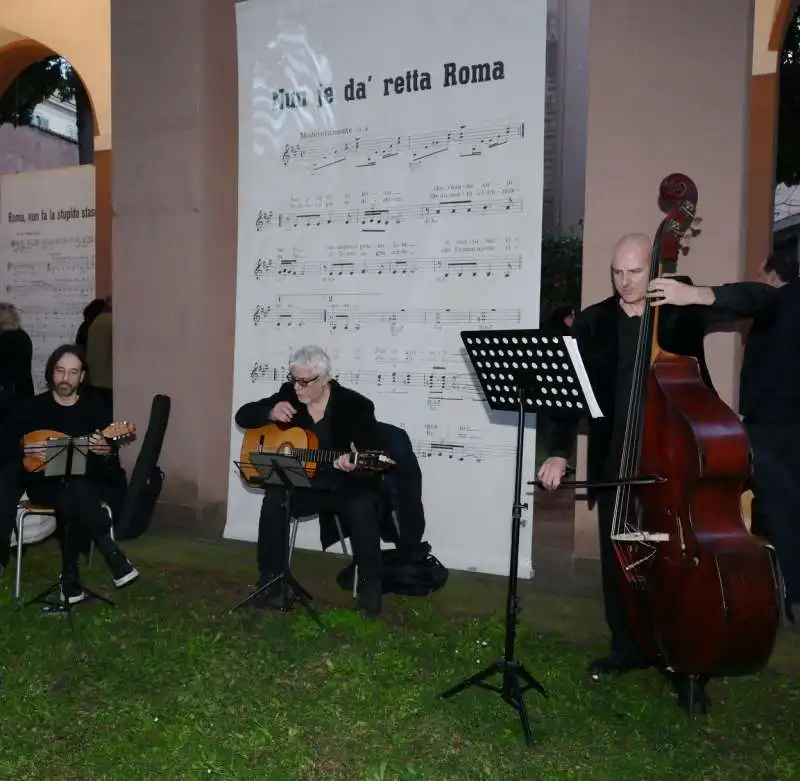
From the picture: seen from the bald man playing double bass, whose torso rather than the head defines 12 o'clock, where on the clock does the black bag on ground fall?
The black bag on ground is roughly at 3 o'clock from the bald man playing double bass.

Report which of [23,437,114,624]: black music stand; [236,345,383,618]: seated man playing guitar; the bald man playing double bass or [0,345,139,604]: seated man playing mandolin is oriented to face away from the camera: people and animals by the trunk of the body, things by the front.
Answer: the black music stand

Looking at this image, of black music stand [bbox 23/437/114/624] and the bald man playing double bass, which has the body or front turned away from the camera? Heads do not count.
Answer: the black music stand

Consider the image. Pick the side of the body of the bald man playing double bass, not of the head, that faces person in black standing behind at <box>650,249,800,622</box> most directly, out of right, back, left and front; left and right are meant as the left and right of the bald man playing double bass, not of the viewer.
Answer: back

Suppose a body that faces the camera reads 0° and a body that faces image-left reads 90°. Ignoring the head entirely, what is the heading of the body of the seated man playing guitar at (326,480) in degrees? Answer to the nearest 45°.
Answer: approximately 0°

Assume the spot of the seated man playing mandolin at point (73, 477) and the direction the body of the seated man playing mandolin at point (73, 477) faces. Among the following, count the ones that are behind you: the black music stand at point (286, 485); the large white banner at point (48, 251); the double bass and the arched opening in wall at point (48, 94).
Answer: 2
